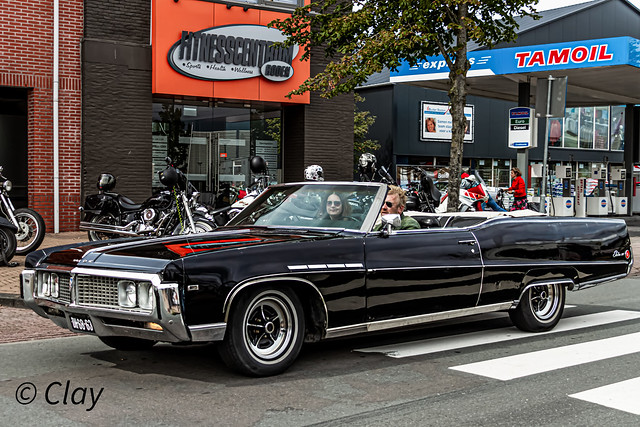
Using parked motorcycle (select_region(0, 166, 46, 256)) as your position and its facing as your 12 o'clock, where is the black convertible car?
The black convertible car is roughly at 1 o'clock from the parked motorcycle.

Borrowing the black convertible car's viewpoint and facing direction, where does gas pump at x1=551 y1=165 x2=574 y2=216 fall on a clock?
The gas pump is roughly at 5 o'clock from the black convertible car.

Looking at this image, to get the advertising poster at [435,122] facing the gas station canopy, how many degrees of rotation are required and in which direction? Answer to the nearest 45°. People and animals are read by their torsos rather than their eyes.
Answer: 0° — it already faces it

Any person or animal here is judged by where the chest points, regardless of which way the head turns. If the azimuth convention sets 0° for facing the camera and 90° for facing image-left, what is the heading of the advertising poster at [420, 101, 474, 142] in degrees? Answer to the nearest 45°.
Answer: approximately 0°

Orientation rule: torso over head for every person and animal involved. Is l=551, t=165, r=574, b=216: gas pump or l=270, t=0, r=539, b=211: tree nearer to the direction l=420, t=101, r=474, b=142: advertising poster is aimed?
the tree

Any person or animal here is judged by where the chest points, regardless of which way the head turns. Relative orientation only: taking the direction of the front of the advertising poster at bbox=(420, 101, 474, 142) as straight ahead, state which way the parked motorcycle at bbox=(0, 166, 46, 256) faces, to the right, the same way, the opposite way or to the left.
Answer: to the left

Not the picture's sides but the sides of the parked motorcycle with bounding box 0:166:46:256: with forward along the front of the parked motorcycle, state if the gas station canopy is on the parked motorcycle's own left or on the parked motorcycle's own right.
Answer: on the parked motorcycle's own left

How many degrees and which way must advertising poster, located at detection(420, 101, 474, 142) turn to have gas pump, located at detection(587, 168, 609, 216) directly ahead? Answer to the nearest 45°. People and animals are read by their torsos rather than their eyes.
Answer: approximately 90° to its left

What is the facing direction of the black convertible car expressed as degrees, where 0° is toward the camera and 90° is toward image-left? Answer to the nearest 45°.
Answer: approximately 45°

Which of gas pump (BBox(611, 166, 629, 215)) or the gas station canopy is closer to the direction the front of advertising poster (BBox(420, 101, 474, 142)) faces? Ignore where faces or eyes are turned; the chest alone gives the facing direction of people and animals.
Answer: the gas station canopy
